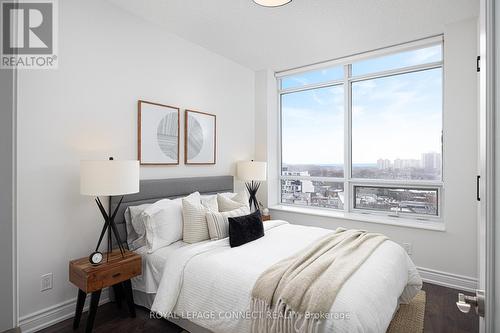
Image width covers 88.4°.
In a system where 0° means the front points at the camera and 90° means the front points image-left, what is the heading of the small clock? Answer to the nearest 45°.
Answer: approximately 315°

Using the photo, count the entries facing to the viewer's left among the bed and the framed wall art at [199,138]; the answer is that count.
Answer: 0

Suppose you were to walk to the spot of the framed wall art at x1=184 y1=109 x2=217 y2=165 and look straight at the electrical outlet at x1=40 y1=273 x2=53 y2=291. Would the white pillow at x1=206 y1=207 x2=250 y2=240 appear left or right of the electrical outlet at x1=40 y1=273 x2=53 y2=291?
left

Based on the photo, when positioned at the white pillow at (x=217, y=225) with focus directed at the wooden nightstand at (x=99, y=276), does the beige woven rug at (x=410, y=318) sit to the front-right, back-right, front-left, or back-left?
back-left

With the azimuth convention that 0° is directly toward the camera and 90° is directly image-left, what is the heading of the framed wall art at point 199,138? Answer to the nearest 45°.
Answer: approximately 315°

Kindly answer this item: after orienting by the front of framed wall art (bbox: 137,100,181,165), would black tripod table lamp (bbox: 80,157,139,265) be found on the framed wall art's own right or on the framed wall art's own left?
on the framed wall art's own right

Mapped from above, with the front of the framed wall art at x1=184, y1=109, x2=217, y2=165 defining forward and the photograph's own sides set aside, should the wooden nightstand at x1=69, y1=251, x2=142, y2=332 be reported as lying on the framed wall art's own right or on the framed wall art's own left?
on the framed wall art's own right

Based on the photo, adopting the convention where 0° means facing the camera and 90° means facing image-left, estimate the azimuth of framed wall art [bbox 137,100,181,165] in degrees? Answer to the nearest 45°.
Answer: approximately 315°

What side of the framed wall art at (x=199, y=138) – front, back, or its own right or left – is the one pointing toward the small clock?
right

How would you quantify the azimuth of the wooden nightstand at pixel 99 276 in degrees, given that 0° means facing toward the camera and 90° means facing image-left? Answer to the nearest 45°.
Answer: approximately 315°

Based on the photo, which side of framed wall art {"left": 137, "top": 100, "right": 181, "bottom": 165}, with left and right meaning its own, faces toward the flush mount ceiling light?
front
